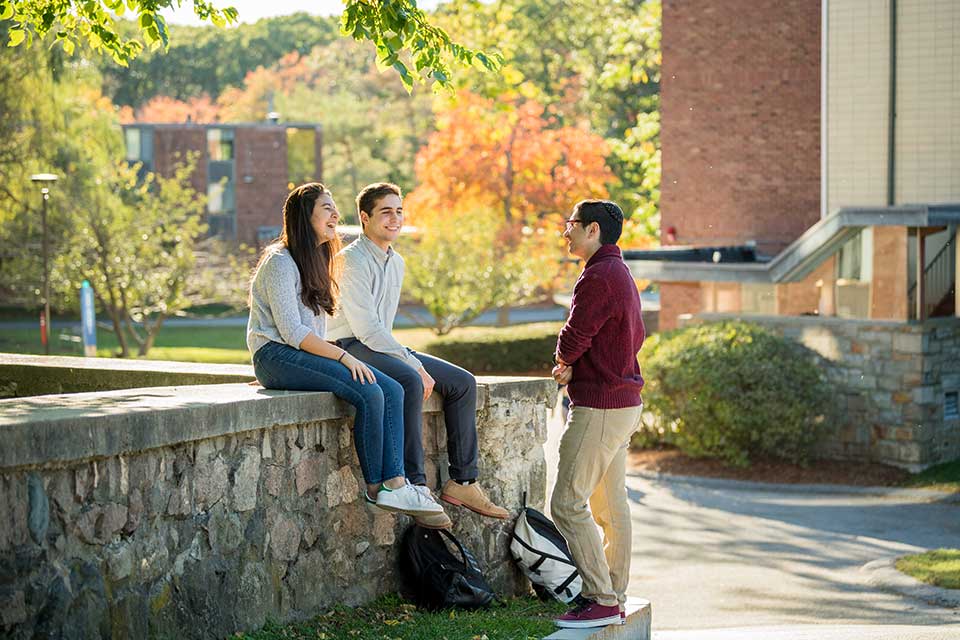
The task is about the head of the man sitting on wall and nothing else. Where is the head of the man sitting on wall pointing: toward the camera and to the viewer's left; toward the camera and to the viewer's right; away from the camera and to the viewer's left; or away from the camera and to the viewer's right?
toward the camera and to the viewer's right

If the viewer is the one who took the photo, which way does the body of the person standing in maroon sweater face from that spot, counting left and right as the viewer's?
facing to the left of the viewer

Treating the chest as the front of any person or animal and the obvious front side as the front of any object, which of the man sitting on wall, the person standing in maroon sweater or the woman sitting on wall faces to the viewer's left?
the person standing in maroon sweater

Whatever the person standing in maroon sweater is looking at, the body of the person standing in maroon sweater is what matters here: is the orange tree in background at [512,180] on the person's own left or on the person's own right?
on the person's own right

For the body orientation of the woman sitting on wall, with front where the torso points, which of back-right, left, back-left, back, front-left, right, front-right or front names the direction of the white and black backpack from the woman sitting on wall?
front-left

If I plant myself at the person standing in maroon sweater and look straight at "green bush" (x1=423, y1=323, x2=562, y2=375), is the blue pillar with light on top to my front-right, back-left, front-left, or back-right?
front-left

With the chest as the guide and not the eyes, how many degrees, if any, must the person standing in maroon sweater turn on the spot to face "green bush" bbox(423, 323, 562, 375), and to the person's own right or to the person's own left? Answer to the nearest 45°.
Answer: approximately 90° to the person's own right

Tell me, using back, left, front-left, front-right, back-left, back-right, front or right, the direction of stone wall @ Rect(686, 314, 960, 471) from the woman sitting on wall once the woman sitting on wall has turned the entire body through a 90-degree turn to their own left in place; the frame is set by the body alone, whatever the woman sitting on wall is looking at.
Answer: front-right

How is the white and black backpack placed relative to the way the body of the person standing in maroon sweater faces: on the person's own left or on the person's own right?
on the person's own right

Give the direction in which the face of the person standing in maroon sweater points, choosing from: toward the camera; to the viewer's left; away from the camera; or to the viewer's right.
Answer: to the viewer's left

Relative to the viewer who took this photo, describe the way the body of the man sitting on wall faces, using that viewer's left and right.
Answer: facing the viewer and to the right of the viewer

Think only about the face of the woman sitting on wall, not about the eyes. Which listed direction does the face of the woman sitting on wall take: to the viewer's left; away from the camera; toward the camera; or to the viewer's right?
to the viewer's right

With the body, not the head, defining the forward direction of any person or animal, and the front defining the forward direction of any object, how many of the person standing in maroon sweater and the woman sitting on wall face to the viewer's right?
1

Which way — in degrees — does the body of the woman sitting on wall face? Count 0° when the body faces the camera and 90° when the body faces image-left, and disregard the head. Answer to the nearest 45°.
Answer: approximately 270°

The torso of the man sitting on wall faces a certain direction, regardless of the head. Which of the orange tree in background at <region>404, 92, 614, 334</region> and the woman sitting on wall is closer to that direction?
the woman sitting on wall
